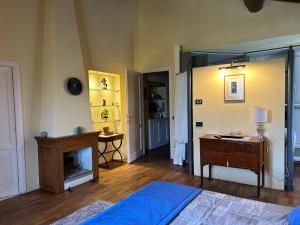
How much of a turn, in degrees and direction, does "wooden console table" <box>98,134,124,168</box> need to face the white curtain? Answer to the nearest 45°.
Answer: approximately 45° to its left

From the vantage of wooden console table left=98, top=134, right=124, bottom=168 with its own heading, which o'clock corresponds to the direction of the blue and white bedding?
The blue and white bedding is roughly at 1 o'clock from the wooden console table.

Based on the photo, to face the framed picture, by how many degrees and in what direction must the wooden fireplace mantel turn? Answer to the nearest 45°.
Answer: approximately 45° to its left

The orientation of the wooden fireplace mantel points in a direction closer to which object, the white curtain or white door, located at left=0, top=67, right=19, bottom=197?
the white curtain

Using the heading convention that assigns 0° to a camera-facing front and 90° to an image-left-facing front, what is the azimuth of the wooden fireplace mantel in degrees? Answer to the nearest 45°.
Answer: approximately 315°

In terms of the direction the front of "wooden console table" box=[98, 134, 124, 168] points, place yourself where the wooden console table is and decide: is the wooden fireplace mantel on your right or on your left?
on your right

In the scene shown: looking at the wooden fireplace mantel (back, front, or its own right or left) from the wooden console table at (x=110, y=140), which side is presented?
left

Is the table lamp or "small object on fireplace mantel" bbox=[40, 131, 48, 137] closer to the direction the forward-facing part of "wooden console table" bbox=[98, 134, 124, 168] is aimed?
the table lamp
